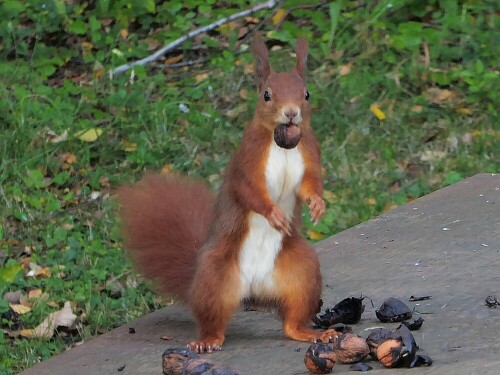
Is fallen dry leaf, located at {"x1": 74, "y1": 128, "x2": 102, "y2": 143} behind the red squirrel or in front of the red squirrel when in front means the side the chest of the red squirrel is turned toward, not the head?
behind

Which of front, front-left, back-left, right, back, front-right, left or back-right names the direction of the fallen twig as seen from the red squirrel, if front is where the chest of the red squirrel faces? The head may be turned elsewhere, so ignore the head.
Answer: back-left

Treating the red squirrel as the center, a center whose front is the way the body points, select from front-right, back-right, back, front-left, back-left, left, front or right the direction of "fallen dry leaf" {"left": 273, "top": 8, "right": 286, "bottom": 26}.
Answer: back-left

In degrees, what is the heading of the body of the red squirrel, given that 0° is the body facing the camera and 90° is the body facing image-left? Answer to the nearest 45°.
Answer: approximately 315°

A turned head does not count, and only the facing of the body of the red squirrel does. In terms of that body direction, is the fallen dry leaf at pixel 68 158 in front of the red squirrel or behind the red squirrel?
behind

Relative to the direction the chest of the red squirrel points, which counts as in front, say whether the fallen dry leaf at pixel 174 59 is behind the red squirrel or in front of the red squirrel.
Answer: behind
